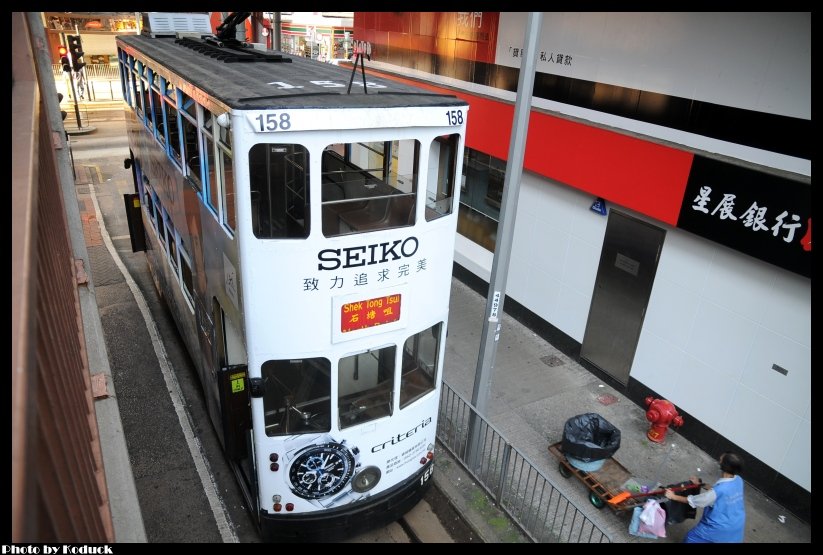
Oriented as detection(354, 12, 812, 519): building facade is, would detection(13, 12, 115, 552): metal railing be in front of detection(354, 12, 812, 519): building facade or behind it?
in front

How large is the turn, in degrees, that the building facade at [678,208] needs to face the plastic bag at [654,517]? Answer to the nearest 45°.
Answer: approximately 45° to its left

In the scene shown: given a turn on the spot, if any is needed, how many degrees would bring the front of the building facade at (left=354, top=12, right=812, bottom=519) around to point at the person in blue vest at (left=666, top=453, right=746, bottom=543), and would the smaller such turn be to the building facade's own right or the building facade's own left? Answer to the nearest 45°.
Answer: approximately 45° to the building facade's own left

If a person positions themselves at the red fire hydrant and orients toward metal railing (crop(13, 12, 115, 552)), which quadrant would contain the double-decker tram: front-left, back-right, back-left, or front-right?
front-right

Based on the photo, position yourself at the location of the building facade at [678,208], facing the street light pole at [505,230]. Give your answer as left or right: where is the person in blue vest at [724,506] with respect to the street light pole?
left

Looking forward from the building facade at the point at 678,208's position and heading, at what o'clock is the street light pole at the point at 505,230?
The street light pole is roughly at 12 o'clock from the building facade.
